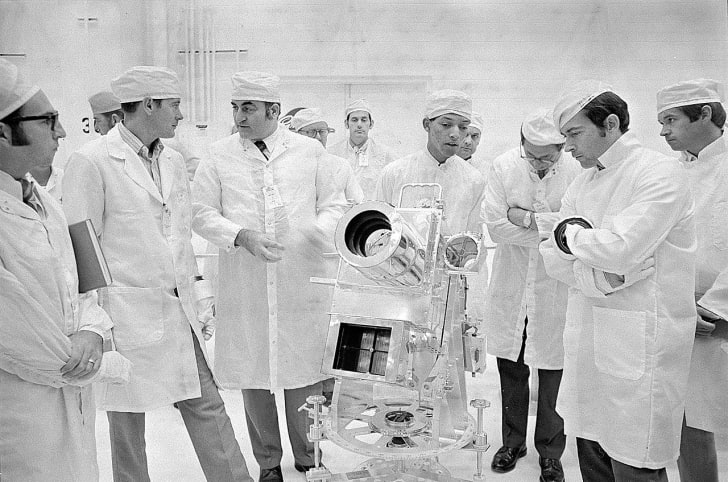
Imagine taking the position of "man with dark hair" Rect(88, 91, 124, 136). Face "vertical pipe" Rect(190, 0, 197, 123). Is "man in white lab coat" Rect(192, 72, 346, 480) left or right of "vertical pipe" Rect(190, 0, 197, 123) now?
right

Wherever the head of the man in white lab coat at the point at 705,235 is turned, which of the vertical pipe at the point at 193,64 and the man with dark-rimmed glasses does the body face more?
the man with dark-rimmed glasses

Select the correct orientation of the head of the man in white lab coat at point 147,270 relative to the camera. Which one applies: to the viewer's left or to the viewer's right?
to the viewer's right

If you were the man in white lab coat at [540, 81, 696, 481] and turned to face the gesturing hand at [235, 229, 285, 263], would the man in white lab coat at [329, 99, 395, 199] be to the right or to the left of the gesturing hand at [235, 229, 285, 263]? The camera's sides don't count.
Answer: right

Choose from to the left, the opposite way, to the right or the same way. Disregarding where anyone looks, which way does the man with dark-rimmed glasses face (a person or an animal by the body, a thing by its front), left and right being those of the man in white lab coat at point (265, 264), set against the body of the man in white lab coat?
to the left

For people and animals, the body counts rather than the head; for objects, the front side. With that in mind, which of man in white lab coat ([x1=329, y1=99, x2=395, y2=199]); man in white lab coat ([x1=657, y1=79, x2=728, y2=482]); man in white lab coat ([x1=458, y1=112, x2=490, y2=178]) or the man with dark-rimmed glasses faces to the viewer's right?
the man with dark-rimmed glasses

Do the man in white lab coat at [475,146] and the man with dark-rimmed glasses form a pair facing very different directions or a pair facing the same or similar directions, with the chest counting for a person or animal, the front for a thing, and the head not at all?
very different directions

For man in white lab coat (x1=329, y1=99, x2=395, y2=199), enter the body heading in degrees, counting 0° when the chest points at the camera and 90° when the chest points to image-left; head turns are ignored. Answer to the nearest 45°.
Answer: approximately 0°
